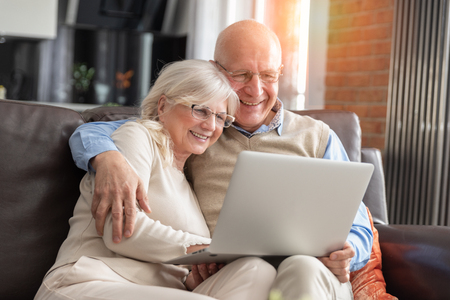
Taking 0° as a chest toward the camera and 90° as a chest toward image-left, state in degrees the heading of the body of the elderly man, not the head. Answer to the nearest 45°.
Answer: approximately 0°

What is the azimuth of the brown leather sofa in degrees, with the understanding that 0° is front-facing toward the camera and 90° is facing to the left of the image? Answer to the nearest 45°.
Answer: approximately 0°

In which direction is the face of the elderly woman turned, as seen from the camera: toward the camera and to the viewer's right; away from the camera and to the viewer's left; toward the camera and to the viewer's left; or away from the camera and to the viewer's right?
toward the camera and to the viewer's right
